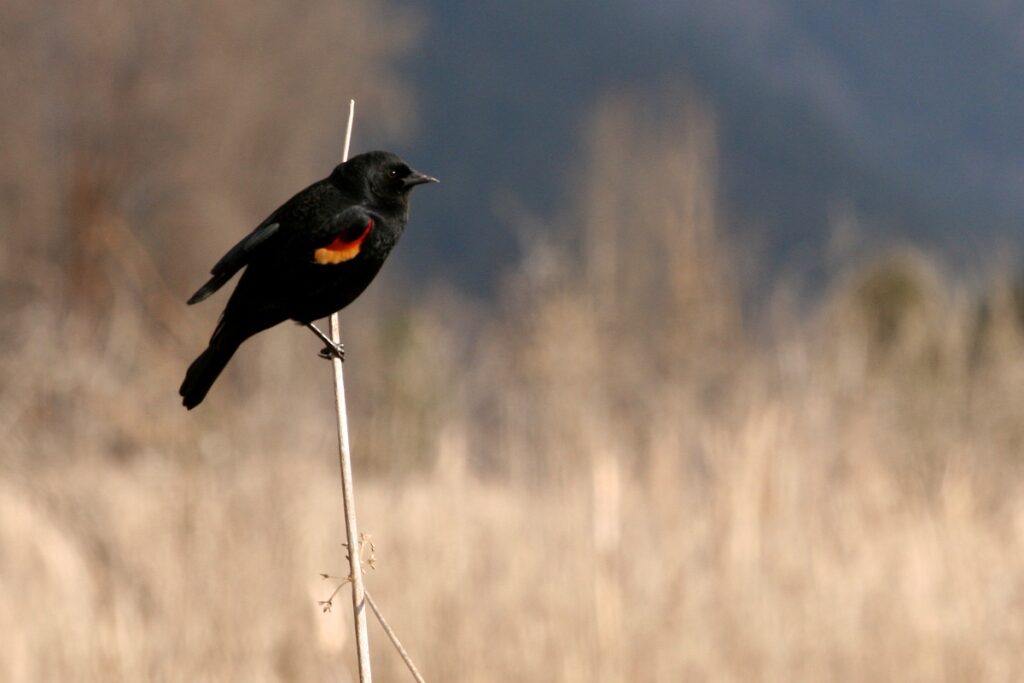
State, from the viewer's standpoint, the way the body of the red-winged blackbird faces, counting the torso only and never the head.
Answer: to the viewer's right
